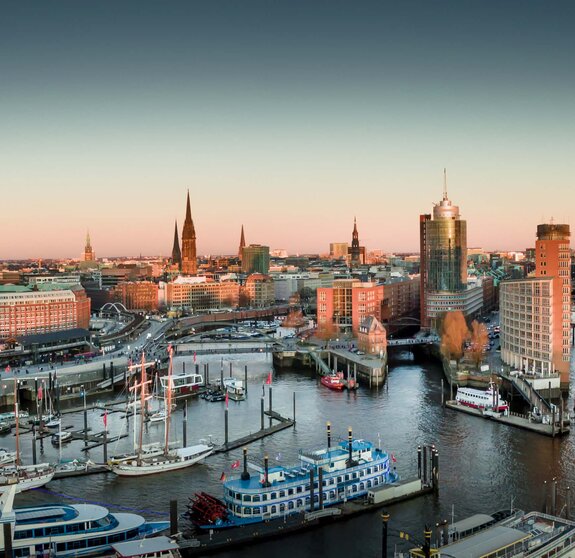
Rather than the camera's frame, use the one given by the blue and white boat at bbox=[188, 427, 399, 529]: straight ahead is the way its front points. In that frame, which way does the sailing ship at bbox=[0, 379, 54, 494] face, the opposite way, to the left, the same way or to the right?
the opposite way

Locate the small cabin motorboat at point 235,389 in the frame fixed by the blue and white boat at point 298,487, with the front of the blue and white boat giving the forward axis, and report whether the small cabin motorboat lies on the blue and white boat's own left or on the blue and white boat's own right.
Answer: on the blue and white boat's own left

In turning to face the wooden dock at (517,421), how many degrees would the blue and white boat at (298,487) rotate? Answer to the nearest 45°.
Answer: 0° — it already faces it

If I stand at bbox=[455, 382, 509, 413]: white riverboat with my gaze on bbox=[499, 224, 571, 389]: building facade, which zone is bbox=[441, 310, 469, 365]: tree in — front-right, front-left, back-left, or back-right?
front-left

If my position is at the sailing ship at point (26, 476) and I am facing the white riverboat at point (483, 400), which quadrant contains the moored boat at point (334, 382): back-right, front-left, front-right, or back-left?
front-left

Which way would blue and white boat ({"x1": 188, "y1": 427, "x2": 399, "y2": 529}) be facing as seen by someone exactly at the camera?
facing away from the viewer and to the right of the viewer
